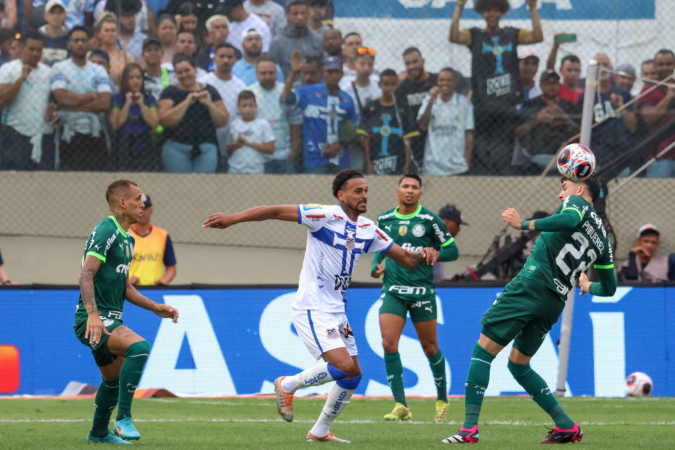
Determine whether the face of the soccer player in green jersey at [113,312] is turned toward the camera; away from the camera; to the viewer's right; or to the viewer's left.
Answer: to the viewer's right

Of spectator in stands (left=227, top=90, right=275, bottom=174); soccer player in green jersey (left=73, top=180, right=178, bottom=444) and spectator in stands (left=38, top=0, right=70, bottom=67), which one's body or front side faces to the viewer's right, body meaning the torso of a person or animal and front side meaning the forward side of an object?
the soccer player in green jersey

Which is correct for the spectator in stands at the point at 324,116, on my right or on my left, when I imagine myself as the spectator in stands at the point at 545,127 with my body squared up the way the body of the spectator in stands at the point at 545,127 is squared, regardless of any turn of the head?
on my right

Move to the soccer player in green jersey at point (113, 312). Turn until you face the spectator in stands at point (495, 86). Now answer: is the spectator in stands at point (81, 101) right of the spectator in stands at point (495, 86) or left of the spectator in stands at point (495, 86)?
left

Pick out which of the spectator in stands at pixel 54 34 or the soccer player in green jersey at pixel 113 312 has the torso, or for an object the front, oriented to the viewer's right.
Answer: the soccer player in green jersey

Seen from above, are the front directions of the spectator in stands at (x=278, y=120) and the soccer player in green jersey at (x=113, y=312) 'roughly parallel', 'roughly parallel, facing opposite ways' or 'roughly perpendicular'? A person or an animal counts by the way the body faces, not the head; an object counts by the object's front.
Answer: roughly perpendicular

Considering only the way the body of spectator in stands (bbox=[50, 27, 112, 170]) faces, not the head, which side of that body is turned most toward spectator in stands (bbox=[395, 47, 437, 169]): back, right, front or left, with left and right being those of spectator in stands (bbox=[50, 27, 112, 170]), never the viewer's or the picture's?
left

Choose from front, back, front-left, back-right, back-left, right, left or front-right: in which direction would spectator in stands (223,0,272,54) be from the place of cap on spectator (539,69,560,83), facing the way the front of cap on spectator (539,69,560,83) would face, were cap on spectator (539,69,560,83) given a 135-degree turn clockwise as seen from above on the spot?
front-left

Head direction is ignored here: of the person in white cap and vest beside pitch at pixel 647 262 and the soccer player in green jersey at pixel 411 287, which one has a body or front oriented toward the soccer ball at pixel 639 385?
the person in white cap and vest beside pitch

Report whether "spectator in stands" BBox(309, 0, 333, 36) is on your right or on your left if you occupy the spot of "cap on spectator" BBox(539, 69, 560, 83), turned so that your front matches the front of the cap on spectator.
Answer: on your right

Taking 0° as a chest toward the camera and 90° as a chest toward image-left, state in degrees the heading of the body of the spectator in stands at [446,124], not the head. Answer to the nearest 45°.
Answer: approximately 0°

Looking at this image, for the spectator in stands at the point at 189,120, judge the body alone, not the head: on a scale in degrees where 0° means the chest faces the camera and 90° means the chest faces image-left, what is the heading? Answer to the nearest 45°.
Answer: approximately 0°
